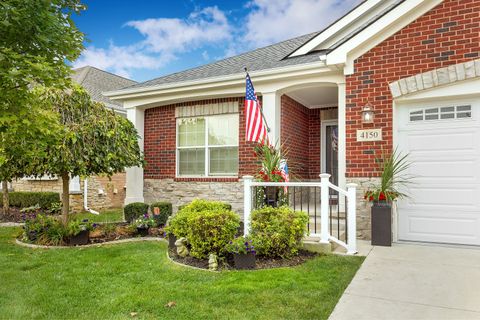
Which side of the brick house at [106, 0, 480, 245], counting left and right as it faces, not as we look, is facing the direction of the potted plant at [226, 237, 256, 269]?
front

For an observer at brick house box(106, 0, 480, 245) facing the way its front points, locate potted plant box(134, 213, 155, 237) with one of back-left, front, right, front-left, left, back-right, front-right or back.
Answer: front-right

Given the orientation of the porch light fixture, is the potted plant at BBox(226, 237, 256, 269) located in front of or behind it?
in front

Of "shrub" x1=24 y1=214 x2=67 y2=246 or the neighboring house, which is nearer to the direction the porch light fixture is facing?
the shrub

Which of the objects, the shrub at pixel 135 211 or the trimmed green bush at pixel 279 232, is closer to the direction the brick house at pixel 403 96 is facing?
the trimmed green bush

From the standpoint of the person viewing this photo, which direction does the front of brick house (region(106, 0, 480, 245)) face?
facing the viewer and to the left of the viewer

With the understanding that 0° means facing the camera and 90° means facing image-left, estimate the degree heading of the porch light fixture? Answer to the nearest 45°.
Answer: approximately 45°

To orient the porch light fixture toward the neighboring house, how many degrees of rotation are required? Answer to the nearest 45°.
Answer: approximately 45° to its right

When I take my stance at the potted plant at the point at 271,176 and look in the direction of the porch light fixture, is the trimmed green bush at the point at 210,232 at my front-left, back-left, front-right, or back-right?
back-right

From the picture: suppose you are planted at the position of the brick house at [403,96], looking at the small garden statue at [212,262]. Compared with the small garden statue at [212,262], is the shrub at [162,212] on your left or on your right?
right
